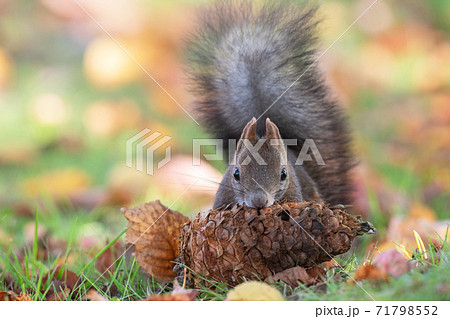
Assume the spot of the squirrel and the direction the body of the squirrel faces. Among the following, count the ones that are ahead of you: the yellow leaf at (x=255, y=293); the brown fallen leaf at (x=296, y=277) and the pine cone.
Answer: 3

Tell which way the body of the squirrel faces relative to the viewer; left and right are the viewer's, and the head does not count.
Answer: facing the viewer

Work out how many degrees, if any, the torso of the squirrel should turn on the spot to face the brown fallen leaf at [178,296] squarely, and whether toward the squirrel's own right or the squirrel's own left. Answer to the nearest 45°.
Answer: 0° — it already faces it

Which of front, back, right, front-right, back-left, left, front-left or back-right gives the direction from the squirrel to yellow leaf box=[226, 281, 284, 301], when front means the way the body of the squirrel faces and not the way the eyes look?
front

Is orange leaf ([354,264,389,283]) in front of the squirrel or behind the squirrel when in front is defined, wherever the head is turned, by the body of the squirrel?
in front

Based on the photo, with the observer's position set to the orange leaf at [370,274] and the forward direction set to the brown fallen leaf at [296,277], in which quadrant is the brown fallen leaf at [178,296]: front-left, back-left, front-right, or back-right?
front-left

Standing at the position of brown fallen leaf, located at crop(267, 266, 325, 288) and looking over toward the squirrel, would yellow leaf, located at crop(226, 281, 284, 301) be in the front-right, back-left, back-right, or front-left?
back-left

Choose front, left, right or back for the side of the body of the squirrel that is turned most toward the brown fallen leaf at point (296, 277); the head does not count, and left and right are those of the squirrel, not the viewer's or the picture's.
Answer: front

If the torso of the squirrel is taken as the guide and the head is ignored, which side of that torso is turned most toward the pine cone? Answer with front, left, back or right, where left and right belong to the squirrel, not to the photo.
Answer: front

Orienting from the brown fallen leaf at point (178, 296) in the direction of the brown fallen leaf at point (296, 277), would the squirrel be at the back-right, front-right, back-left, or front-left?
front-left
